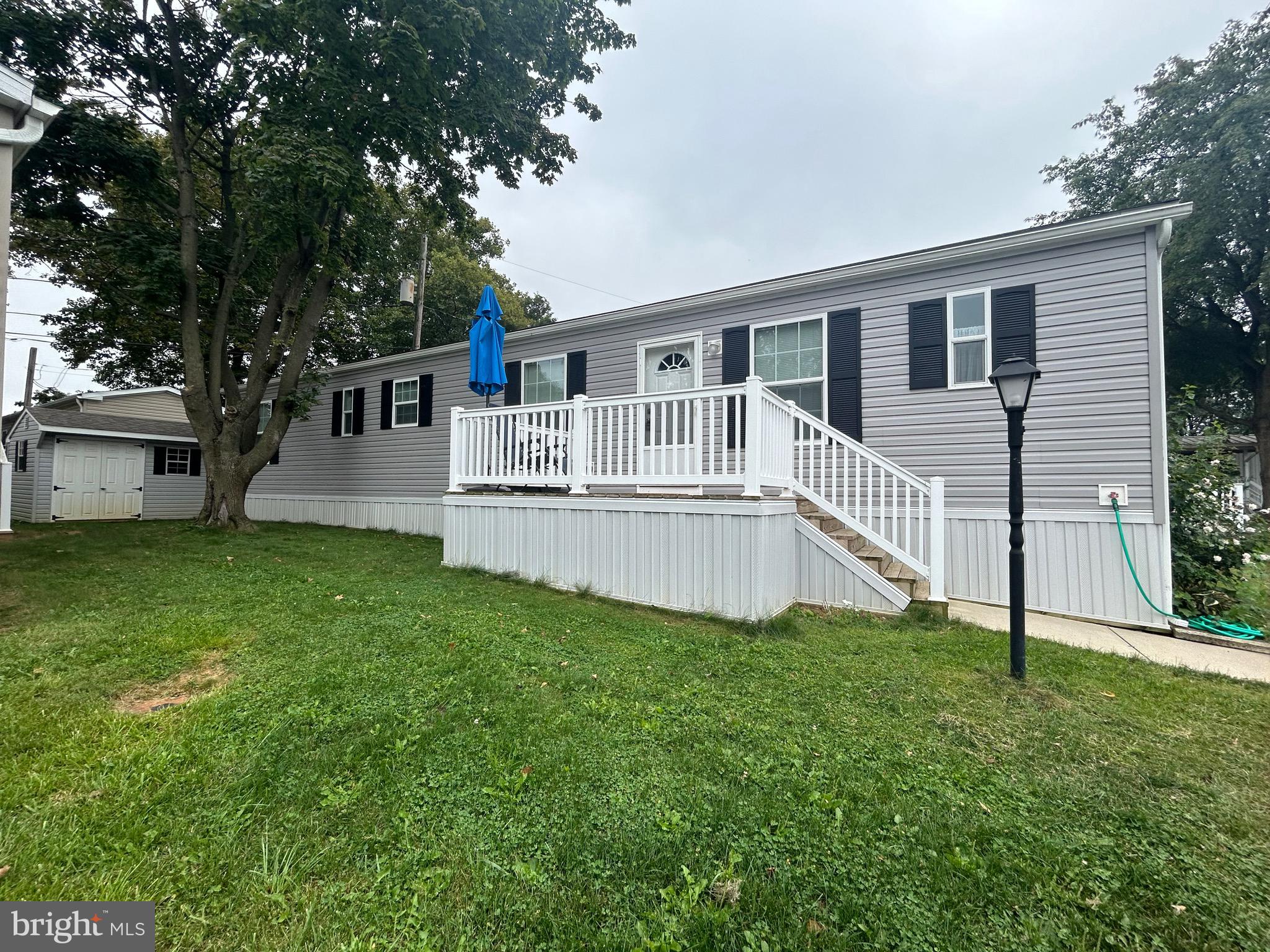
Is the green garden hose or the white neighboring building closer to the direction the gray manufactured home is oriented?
the white neighboring building

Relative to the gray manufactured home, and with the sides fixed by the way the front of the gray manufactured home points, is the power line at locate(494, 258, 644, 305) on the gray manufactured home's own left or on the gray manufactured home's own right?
on the gray manufactured home's own right

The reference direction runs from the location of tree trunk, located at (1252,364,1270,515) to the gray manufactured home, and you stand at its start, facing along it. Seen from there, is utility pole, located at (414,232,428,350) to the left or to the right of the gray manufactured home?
right

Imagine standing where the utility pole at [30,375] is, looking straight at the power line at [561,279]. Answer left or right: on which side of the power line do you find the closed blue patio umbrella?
right

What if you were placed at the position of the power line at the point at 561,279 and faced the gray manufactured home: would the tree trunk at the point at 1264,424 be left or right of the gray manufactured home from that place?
left

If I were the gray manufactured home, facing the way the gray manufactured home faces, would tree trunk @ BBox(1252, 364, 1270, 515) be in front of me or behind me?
behind

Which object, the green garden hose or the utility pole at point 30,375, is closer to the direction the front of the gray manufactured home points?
the utility pole

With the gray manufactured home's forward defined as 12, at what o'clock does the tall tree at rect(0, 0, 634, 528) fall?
The tall tree is roughly at 2 o'clock from the gray manufactured home.
